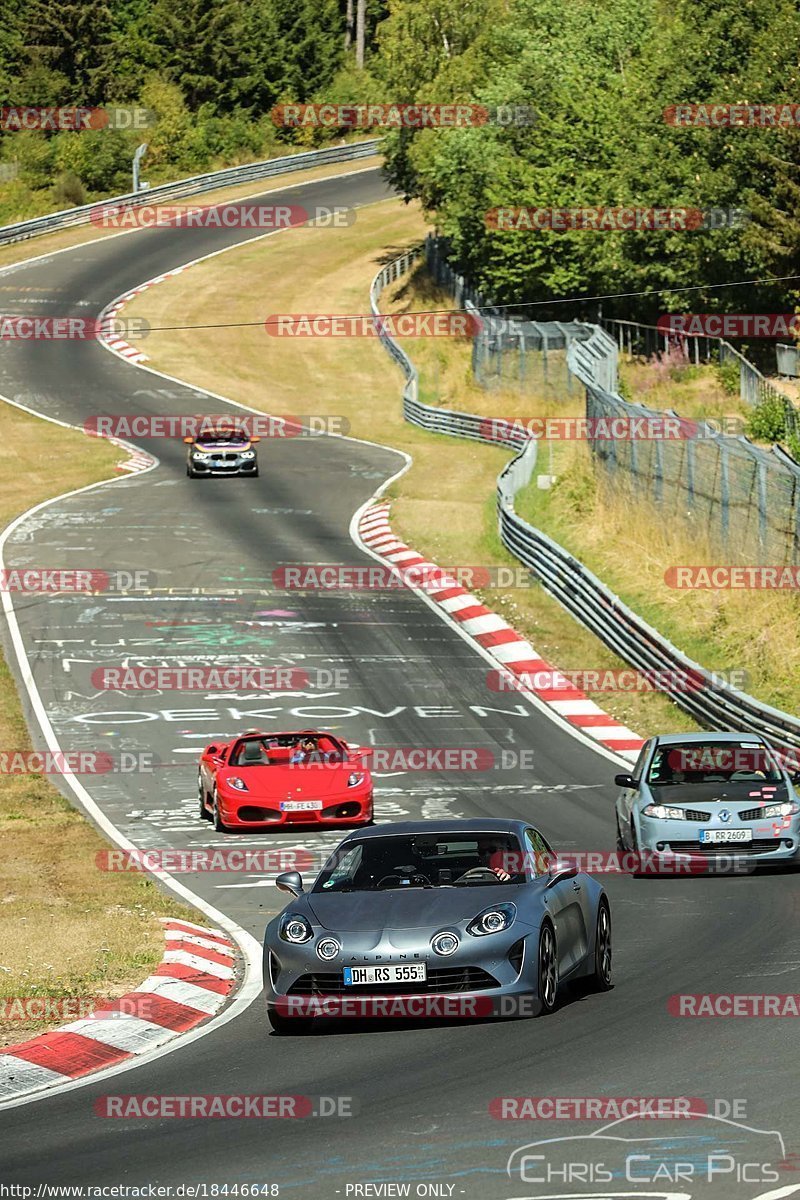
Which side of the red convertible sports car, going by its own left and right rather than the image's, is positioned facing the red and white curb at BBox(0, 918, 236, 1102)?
front

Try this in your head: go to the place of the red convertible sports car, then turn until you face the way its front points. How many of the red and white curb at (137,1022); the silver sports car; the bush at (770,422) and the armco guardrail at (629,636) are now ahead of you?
2

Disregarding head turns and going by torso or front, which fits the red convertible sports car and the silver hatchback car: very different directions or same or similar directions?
same or similar directions

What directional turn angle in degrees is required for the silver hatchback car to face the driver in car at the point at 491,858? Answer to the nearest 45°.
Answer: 0° — it already faces them

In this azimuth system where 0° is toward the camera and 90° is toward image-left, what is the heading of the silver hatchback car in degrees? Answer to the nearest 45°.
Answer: approximately 0°

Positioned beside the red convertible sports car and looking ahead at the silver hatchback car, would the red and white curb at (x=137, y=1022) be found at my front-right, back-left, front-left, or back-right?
front-right

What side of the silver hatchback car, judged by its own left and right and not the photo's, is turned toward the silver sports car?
front

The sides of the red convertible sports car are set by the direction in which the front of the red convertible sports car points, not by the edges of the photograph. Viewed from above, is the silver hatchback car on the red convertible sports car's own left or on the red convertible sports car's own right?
on the red convertible sports car's own left

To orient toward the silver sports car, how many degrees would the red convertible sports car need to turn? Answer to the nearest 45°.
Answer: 0° — it already faces it

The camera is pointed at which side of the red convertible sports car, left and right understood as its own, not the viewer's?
front

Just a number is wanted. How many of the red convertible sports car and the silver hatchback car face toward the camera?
2

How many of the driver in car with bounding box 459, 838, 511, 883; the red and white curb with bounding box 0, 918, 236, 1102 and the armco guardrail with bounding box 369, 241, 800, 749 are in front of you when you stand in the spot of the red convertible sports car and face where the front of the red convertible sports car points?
2
